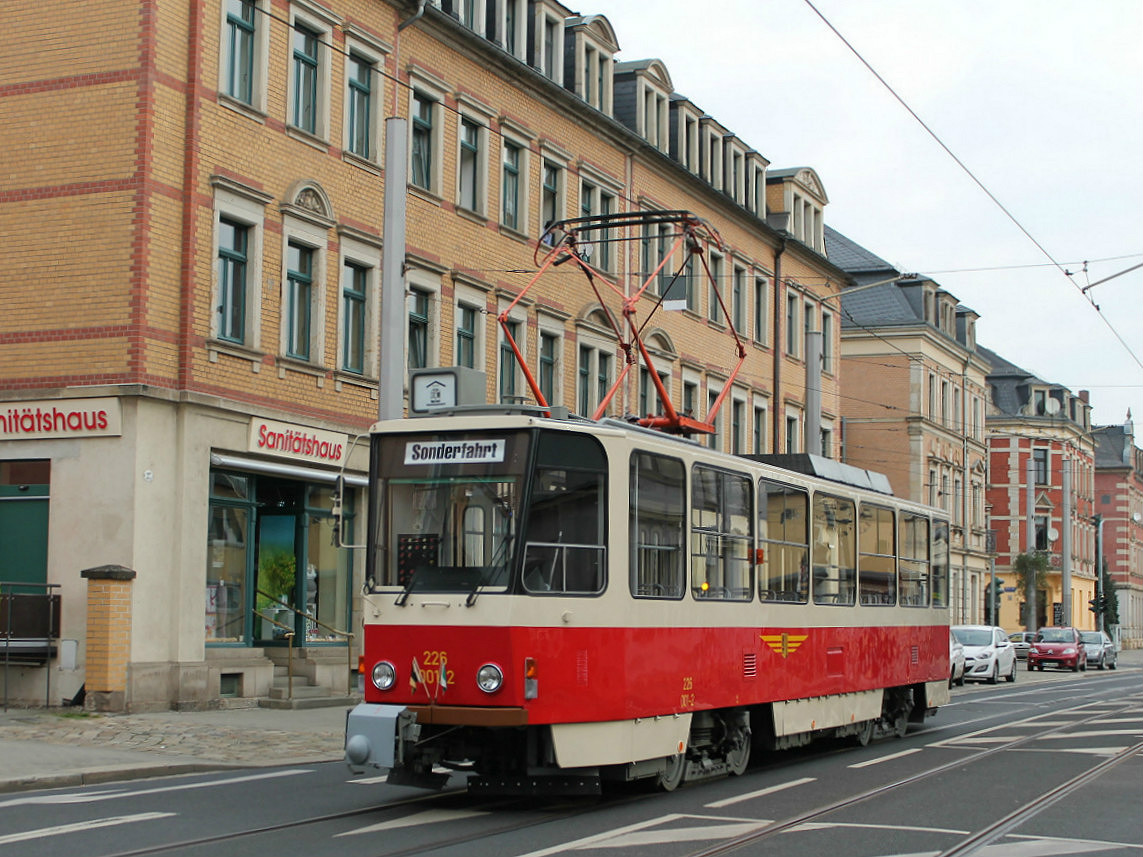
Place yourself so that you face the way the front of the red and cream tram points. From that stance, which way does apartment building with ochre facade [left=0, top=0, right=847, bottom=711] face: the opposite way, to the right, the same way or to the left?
to the left

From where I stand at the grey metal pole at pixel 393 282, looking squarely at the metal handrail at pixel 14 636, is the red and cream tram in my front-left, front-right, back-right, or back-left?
back-left

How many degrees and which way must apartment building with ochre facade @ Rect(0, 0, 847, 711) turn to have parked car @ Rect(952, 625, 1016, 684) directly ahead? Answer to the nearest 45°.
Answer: approximately 90° to its left

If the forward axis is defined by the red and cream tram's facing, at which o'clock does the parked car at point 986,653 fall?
The parked car is roughly at 5 o'clock from the red and cream tram.

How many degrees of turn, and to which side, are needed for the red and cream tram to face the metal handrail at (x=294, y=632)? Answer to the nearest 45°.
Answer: approximately 135° to its right

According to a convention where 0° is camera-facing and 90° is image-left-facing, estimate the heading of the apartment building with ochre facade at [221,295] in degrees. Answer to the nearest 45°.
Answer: approximately 315°

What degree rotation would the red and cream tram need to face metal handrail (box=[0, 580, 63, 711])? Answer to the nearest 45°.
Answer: approximately 90° to its right

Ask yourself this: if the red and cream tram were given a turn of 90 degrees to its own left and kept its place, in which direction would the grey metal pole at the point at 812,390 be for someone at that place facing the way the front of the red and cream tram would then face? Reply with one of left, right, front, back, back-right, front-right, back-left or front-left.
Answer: back-left

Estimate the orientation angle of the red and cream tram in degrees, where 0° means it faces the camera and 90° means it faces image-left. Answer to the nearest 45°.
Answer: approximately 45°
